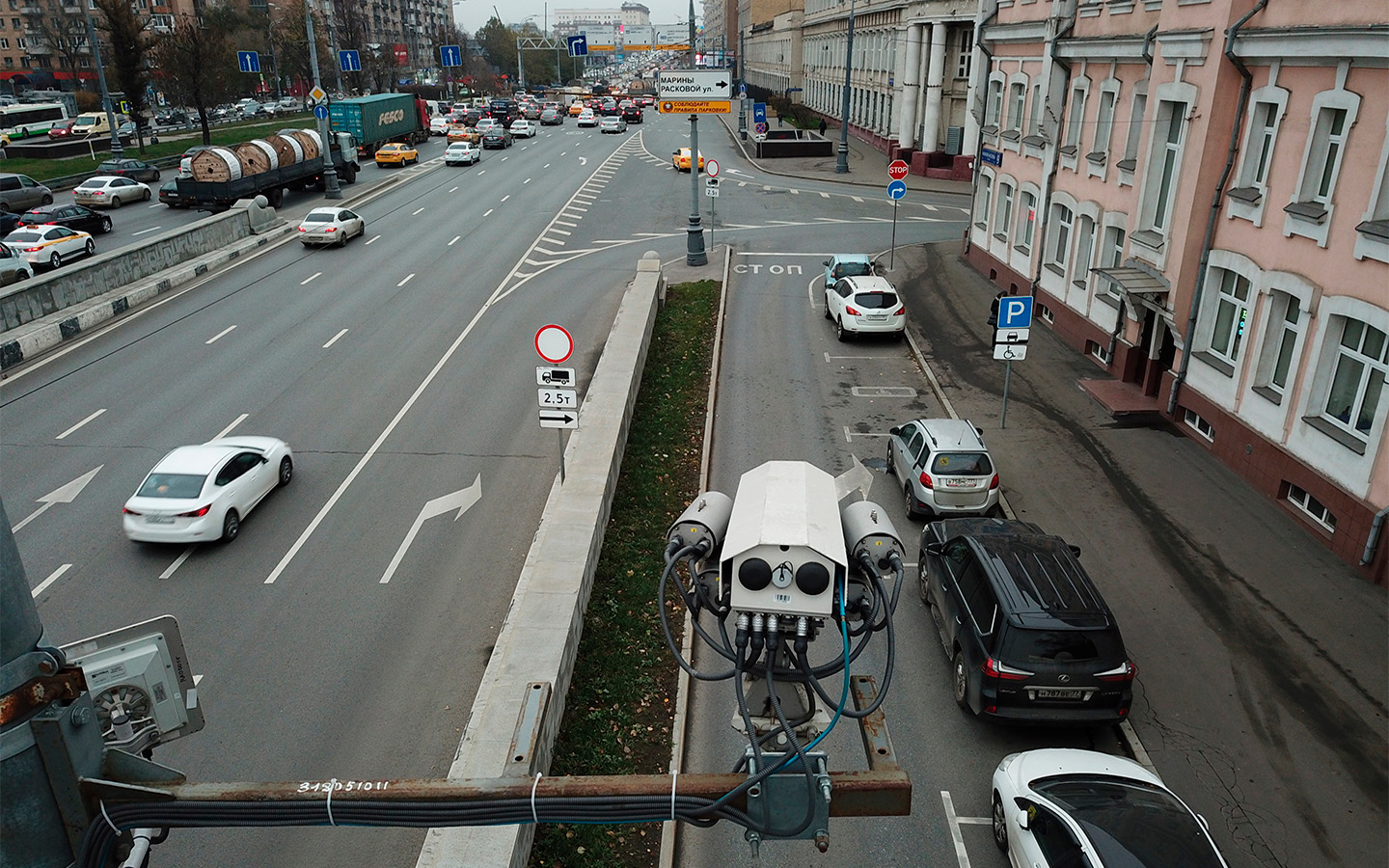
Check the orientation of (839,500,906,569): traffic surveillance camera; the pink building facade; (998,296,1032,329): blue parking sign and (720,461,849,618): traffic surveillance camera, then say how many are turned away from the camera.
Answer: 2

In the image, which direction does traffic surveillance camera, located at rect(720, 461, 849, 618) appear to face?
away from the camera

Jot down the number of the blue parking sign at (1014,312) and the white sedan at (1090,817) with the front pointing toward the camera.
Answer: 1

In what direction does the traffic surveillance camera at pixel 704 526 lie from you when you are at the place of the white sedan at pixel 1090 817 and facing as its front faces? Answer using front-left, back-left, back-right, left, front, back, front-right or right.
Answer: left

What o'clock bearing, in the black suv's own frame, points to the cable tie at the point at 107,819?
The cable tie is roughly at 8 o'clock from the black suv.

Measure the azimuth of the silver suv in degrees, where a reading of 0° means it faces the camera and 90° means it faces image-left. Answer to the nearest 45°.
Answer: approximately 135°

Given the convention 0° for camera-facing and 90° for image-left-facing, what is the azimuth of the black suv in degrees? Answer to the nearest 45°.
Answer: approximately 135°

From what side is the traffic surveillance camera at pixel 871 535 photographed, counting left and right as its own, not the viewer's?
back

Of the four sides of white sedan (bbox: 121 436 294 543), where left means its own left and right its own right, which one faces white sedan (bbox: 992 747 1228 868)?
right

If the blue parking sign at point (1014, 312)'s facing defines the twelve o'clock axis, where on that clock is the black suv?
The black suv is roughly at 12 o'clock from the blue parking sign.

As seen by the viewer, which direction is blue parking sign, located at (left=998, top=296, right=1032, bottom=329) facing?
toward the camera

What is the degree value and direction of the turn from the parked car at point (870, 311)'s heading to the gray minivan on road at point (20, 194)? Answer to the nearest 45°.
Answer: approximately 45° to its left

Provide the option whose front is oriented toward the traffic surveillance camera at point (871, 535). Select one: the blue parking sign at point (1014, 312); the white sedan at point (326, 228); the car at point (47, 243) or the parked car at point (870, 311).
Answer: the blue parking sign

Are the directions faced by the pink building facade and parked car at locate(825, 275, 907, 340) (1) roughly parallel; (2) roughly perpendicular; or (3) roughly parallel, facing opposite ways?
roughly perpendicular

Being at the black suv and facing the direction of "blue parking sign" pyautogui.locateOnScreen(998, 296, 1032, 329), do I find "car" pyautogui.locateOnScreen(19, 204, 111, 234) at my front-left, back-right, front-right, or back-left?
front-left

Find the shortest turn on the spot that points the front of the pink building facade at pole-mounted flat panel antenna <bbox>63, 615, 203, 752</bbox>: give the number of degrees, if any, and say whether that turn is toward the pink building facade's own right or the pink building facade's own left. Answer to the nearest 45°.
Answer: approximately 45° to the pink building facade's own left
